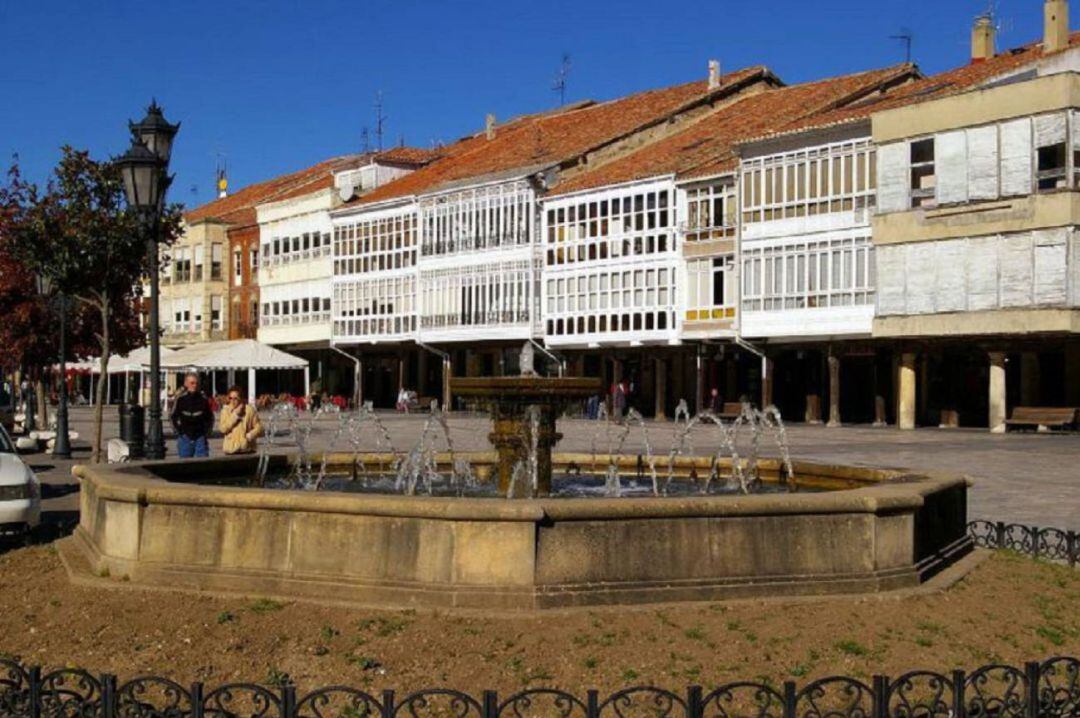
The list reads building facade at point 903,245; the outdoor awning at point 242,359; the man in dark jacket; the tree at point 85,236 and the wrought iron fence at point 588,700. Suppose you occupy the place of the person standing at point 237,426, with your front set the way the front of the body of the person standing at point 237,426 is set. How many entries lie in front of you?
1

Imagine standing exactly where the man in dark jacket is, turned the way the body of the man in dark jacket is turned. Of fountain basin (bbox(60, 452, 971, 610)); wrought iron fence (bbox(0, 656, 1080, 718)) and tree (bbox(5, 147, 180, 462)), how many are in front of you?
2

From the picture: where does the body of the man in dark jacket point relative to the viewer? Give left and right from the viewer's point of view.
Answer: facing the viewer

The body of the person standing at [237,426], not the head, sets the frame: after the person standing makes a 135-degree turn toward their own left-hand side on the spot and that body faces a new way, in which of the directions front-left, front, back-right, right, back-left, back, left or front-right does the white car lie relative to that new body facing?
back

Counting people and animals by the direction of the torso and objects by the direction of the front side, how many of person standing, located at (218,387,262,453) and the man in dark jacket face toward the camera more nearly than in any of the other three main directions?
2

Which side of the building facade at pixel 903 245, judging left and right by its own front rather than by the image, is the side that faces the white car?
front

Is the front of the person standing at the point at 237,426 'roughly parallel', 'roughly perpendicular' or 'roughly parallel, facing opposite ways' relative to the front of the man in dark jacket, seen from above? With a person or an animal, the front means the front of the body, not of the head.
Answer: roughly parallel

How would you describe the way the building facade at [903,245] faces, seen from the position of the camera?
facing the viewer and to the left of the viewer

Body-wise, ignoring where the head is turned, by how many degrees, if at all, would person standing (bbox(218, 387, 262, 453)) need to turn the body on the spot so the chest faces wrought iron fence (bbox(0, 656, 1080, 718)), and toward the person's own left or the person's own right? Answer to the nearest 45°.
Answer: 0° — they already face it

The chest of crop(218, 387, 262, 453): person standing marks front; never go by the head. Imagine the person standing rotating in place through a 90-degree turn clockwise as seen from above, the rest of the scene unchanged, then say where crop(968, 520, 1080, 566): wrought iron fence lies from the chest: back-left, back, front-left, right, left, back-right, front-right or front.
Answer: back-left
